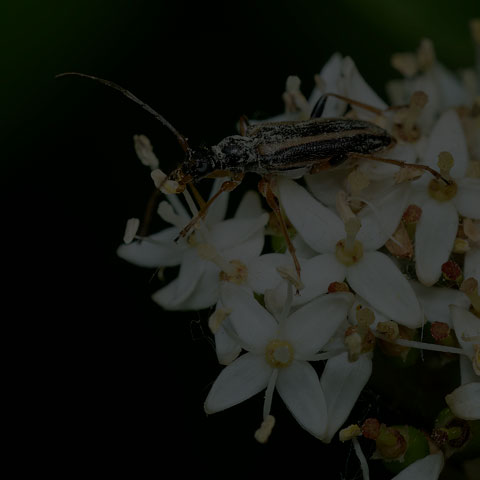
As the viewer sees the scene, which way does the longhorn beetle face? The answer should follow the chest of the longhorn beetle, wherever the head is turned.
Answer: to the viewer's left

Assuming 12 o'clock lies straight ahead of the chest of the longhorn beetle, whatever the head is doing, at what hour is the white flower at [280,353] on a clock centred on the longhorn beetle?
The white flower is roughly at 10 o'clock from the longhorn beetle.
